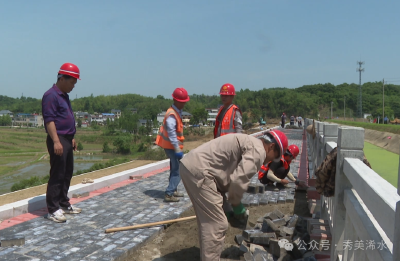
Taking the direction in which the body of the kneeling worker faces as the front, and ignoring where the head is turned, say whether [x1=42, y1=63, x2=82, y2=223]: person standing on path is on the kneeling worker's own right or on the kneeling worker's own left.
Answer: on the kneeling worker's own right

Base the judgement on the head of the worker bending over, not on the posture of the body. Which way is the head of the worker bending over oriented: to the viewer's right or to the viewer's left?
to the viewer's right

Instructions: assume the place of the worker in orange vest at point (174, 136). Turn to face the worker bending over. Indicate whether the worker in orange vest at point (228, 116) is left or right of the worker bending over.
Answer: left

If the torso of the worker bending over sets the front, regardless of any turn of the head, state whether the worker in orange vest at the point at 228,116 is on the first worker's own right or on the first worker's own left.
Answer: on the first worker's own left

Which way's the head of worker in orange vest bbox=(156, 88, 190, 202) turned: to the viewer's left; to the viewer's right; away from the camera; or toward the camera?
to the viewer's right

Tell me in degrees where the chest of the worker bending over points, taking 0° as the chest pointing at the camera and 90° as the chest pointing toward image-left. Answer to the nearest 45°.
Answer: approximately 270°
